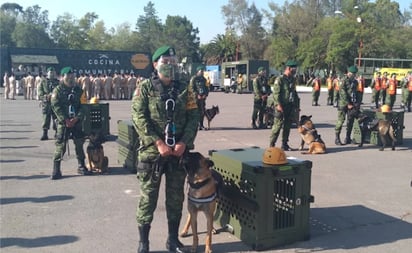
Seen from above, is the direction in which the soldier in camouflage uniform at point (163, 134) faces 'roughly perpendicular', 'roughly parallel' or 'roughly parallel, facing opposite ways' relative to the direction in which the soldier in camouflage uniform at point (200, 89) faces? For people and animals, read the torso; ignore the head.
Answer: roughly parallel

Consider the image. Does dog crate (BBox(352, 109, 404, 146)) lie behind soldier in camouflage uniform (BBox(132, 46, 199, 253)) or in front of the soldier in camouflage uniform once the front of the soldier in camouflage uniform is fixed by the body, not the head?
behind

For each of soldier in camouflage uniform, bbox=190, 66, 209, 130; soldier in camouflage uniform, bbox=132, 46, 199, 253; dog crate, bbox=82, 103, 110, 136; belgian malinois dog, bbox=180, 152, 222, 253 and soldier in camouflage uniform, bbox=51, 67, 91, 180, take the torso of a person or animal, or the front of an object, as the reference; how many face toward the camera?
5

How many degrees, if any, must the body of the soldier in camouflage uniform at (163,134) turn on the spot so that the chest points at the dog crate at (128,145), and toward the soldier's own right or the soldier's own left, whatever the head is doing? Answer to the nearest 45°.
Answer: approximately 180°

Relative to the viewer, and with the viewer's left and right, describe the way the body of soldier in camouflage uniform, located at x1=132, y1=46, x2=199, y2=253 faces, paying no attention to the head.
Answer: facing the viewer

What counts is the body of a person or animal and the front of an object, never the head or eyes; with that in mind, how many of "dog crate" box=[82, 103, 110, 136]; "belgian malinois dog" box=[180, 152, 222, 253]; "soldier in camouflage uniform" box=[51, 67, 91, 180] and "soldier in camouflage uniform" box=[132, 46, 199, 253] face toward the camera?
4

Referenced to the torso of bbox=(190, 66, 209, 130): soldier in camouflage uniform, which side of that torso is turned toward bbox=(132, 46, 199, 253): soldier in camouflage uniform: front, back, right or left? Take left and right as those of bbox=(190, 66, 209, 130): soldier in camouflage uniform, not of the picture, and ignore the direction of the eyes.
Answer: front

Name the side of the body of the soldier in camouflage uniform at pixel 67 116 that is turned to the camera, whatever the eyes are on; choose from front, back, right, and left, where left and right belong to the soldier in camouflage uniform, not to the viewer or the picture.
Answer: front

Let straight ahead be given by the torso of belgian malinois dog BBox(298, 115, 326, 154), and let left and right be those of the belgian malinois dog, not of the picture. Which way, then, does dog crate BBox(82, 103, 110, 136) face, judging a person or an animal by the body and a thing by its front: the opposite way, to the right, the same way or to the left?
to the left

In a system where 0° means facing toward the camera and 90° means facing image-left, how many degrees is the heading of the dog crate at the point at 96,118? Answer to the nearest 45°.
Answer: approximately 0°

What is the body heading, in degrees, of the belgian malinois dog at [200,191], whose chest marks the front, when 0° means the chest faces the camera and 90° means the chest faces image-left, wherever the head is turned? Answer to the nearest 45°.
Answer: approximately 0°

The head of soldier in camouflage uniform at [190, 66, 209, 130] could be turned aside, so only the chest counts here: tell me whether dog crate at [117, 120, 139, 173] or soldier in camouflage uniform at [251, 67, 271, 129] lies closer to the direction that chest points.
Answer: the dog crate

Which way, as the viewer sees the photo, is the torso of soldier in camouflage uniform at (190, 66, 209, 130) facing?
toward the camera
